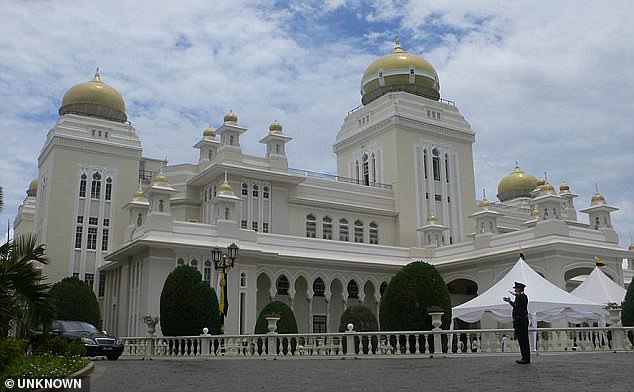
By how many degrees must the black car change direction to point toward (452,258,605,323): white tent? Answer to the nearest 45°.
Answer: approximately 45° to its left

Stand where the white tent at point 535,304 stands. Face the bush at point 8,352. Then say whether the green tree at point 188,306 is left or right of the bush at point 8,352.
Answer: right

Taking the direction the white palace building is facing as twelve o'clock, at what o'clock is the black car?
The black car is roughly at 2 o'clock from the white palace building.

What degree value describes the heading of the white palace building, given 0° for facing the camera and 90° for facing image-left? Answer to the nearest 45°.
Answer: approximately 315°

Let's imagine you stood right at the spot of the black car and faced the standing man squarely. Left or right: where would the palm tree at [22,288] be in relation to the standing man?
right

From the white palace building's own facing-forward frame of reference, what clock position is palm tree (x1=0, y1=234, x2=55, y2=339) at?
The palm tree is roughly at 2 o'clock from the white palace building.

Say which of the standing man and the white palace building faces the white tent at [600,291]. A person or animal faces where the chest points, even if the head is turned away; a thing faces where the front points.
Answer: the white palace building

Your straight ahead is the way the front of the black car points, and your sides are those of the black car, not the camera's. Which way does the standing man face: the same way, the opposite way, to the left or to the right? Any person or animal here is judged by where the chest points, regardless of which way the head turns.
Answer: the opposite way

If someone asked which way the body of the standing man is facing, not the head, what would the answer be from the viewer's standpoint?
to the viewer's left

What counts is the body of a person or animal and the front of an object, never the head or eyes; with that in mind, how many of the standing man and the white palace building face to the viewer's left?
1

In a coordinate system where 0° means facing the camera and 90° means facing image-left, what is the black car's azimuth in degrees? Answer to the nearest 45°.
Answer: approximately 315°
